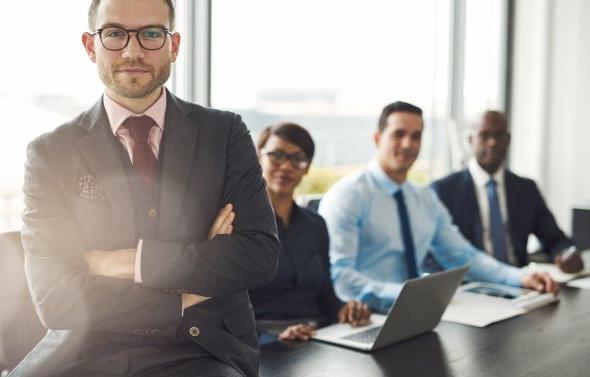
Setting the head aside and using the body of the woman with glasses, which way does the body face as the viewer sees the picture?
toward the camera

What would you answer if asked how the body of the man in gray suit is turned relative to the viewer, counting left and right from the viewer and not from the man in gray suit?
facing the viewer

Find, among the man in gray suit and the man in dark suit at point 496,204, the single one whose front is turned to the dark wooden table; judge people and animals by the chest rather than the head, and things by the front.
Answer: the man in dark suit

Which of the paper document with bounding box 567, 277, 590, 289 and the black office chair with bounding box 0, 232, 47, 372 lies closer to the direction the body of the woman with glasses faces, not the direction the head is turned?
the black office chair

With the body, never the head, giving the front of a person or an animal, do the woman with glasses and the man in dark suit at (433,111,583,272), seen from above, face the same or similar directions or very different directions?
same or similar directions

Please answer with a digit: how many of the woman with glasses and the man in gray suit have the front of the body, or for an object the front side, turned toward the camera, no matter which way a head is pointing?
2

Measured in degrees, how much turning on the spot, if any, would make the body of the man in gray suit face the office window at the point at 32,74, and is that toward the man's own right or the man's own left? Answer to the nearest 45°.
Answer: approximately 180°

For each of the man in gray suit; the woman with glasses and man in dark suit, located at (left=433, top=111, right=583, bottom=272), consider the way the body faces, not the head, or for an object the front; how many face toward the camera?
3

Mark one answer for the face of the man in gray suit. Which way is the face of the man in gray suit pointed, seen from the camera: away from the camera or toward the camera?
toward the camera

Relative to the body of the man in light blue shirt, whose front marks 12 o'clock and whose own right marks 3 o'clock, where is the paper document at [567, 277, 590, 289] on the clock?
The paper document is roughly at 10 o'clock from the man in light blue shirt.

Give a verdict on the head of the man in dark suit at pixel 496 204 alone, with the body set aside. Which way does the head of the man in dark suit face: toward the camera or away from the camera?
toward the camera
